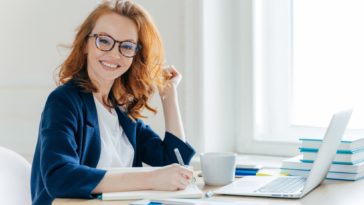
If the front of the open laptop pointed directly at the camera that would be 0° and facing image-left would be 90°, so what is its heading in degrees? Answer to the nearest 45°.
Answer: approximately 90°

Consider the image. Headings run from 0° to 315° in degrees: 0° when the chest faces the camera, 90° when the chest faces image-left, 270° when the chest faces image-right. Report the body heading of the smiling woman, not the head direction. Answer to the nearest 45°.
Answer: approximately 315°

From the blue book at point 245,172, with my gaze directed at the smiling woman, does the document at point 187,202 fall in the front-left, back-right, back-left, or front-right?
front-left

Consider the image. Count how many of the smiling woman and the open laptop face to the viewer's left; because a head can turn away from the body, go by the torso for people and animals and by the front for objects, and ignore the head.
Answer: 1

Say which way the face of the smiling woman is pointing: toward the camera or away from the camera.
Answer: toward the camera

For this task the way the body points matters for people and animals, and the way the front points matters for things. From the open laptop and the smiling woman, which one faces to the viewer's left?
the open laptop

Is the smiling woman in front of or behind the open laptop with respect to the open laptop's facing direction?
in front

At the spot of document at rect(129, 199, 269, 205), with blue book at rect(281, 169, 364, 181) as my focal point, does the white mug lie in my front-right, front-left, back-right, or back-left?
front-left

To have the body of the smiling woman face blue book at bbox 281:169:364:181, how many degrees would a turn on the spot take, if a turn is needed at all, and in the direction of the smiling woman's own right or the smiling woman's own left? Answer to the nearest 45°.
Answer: approximately 45° to the smiling woman's own left

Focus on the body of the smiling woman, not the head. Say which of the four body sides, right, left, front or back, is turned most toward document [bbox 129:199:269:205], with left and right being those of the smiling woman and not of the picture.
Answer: front

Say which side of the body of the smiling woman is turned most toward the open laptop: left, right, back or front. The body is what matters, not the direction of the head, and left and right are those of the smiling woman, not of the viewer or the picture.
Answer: front
